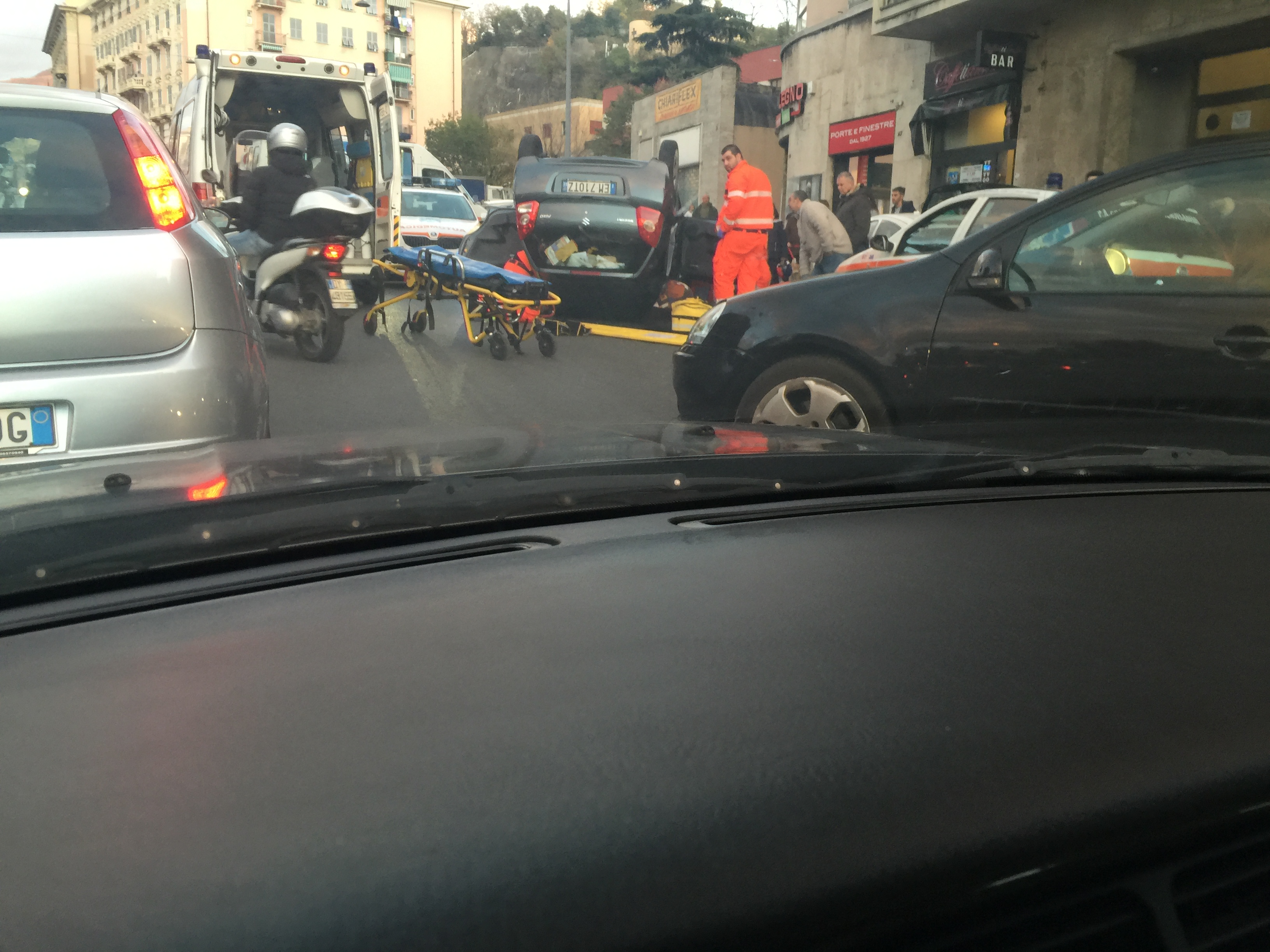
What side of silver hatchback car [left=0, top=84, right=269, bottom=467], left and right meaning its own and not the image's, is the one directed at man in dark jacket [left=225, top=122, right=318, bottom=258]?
front

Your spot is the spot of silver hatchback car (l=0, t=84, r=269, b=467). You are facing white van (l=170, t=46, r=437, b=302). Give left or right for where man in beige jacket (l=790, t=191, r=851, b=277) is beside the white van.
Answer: right

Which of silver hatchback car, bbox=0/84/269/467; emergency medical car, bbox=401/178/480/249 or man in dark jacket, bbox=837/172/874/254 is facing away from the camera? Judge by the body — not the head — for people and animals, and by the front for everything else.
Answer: the silver hatchback car

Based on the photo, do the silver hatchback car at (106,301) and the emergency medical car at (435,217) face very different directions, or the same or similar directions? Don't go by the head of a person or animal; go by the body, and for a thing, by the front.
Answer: very different directions

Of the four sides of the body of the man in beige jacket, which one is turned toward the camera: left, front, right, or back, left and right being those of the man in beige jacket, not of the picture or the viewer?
left

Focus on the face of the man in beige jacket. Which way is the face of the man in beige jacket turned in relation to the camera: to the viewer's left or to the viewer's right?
to the viewer's left

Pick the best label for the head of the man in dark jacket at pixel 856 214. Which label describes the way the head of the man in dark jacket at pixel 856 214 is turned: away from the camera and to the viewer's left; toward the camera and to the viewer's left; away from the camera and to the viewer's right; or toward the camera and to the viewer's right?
toward the camera and to the viewer's left

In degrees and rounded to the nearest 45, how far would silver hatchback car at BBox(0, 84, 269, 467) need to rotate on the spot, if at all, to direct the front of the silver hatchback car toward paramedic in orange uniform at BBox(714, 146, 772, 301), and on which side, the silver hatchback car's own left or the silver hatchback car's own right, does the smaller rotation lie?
approximately 45° to the silver hatchback car's own right

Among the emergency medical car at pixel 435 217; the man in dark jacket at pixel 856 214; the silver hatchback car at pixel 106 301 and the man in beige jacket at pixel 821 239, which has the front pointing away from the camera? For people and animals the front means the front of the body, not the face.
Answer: the silver hatchback car

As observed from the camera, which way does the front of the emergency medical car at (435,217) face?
facing the viewer

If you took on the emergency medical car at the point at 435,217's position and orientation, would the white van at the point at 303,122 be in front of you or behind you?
in front

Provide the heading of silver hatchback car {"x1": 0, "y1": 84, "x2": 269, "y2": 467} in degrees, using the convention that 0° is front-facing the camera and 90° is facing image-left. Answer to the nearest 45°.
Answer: approximately 180°
